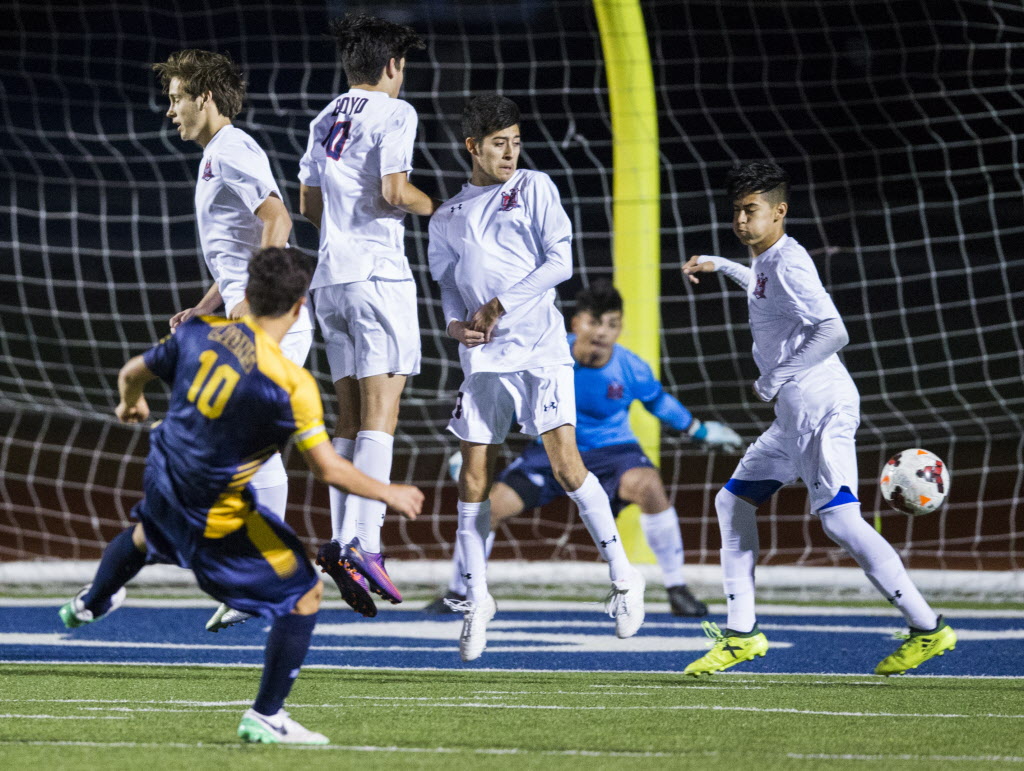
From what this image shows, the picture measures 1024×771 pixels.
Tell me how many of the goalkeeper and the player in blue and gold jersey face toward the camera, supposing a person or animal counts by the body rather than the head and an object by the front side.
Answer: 1

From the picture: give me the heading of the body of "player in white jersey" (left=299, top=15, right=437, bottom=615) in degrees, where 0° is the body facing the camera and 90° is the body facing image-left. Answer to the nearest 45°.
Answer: approximately 225°

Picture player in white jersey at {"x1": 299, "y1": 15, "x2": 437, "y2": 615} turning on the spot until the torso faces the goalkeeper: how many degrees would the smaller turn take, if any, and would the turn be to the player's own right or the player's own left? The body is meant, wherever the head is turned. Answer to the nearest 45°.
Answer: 0° — they already face them

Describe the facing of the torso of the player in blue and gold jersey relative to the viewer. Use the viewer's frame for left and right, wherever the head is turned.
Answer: facing away from the viewer and to the right of the viewer

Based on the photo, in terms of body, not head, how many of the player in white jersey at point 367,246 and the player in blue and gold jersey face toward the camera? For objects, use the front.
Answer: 0

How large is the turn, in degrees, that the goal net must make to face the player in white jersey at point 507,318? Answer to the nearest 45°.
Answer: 0° — it already faces them

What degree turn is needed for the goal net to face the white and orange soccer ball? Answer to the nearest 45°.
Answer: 0° — it already faces it

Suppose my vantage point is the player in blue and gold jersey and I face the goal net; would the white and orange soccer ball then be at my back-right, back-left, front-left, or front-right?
front-right

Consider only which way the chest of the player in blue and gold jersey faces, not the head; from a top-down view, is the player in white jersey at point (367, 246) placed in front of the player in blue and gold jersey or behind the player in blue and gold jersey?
in front

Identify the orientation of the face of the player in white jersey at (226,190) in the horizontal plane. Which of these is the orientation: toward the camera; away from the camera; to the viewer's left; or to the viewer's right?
to the viewer's left

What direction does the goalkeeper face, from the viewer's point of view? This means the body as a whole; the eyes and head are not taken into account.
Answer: toward the camera

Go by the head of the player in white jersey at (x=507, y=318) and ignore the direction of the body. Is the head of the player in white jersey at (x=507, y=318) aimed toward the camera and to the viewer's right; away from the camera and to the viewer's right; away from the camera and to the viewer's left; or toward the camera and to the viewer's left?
toward the camera and to the viewer's right

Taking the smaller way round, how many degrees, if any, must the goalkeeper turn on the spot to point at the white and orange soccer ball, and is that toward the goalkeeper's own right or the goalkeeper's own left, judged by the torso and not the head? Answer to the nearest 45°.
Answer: approximately 45° to the goalkeeper's own left

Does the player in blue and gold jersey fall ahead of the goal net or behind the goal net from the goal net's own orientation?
ahead

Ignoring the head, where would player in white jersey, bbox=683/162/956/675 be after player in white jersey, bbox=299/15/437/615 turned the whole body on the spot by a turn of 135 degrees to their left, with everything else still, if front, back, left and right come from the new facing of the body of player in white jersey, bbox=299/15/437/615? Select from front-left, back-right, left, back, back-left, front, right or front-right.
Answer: back

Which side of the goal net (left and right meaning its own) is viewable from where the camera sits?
front

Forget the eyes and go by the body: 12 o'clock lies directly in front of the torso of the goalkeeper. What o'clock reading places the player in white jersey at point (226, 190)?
The player in white jersey is roughly at 1 o'clock from the goalkeeper.
